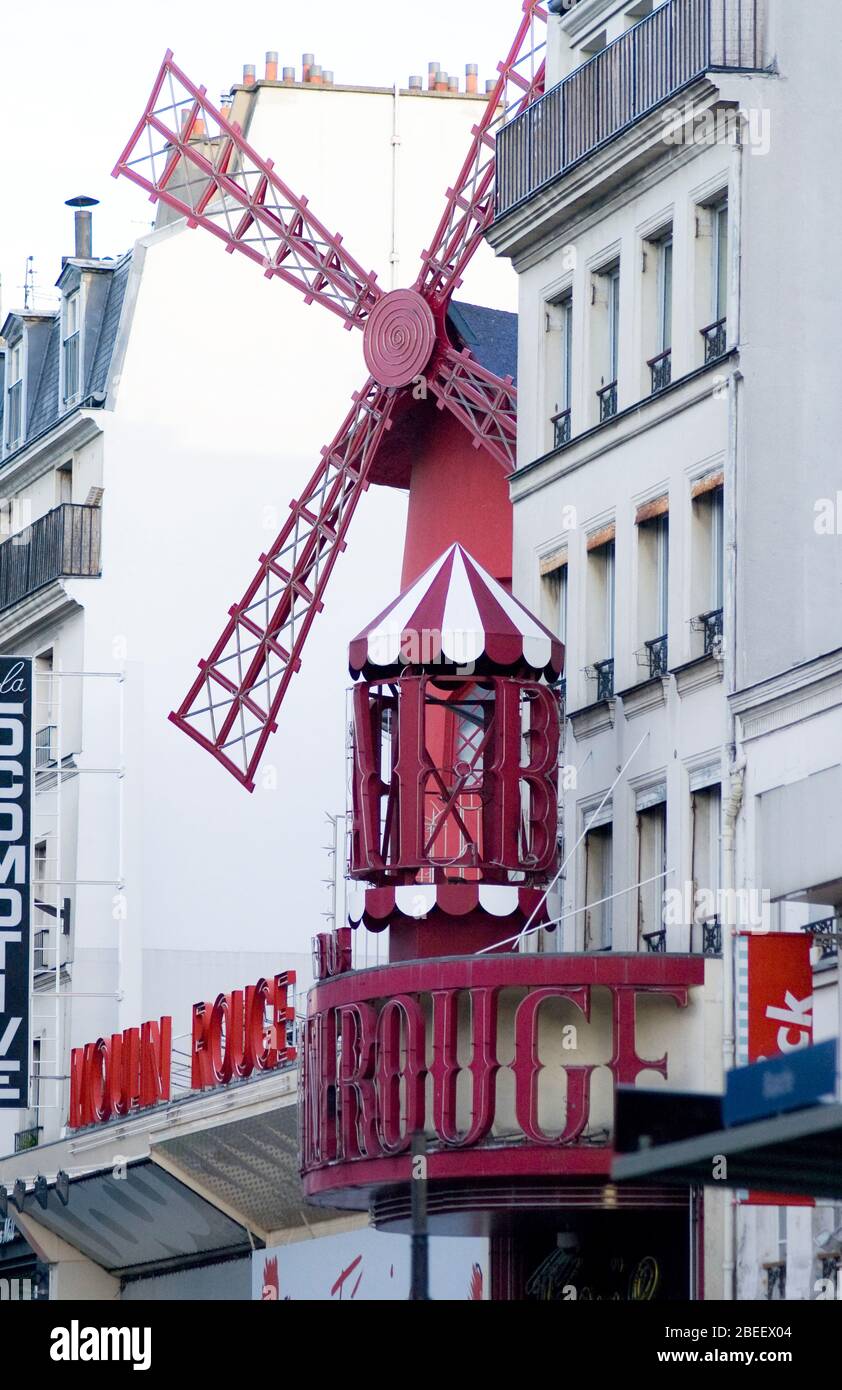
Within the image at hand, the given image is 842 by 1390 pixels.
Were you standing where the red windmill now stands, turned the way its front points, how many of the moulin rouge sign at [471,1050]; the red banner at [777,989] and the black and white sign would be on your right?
1

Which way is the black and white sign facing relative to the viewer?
toward the camera

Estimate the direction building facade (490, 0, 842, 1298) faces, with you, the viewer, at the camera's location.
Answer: facing the viewer and to the left of the viewer

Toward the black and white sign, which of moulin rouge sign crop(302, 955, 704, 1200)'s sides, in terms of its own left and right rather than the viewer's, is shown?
right

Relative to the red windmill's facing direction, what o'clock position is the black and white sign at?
The black and white sign is roughly at 3 o'clock from the red windmill.

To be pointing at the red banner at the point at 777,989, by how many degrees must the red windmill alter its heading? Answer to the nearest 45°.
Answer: approximately 45° to its left

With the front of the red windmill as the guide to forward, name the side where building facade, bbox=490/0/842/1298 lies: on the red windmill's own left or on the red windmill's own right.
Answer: on the red windmill's own left

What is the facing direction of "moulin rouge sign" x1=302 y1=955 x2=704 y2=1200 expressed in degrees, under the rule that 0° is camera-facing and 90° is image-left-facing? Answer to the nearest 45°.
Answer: approximately 45°
